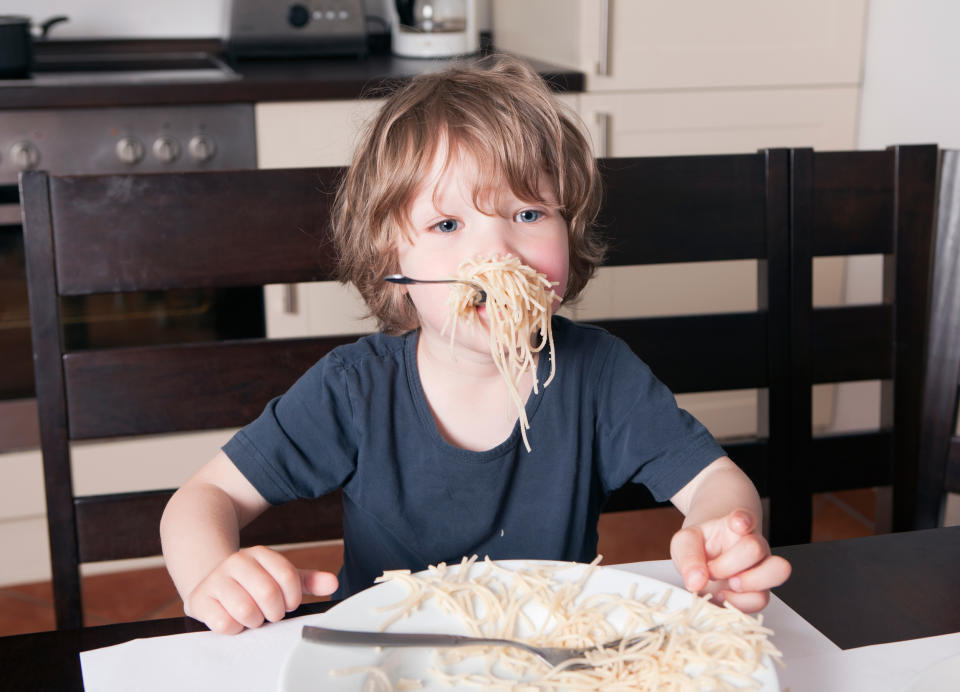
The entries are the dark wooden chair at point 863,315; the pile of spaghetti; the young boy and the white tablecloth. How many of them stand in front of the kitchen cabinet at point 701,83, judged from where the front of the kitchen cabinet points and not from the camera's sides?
4

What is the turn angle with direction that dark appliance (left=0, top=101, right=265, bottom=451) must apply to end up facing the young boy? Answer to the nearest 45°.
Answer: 0° — it already faces them

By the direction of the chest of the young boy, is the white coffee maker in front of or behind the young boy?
behind

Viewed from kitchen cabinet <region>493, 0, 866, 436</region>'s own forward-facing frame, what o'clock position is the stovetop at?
The stovetop is roughly at 3 o'clock from the kitchen cabinet.

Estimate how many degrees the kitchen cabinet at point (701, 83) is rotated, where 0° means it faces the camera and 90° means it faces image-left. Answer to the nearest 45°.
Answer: approximately 0°

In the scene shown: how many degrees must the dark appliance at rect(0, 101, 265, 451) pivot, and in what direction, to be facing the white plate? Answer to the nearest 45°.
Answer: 0° — it already faces it
